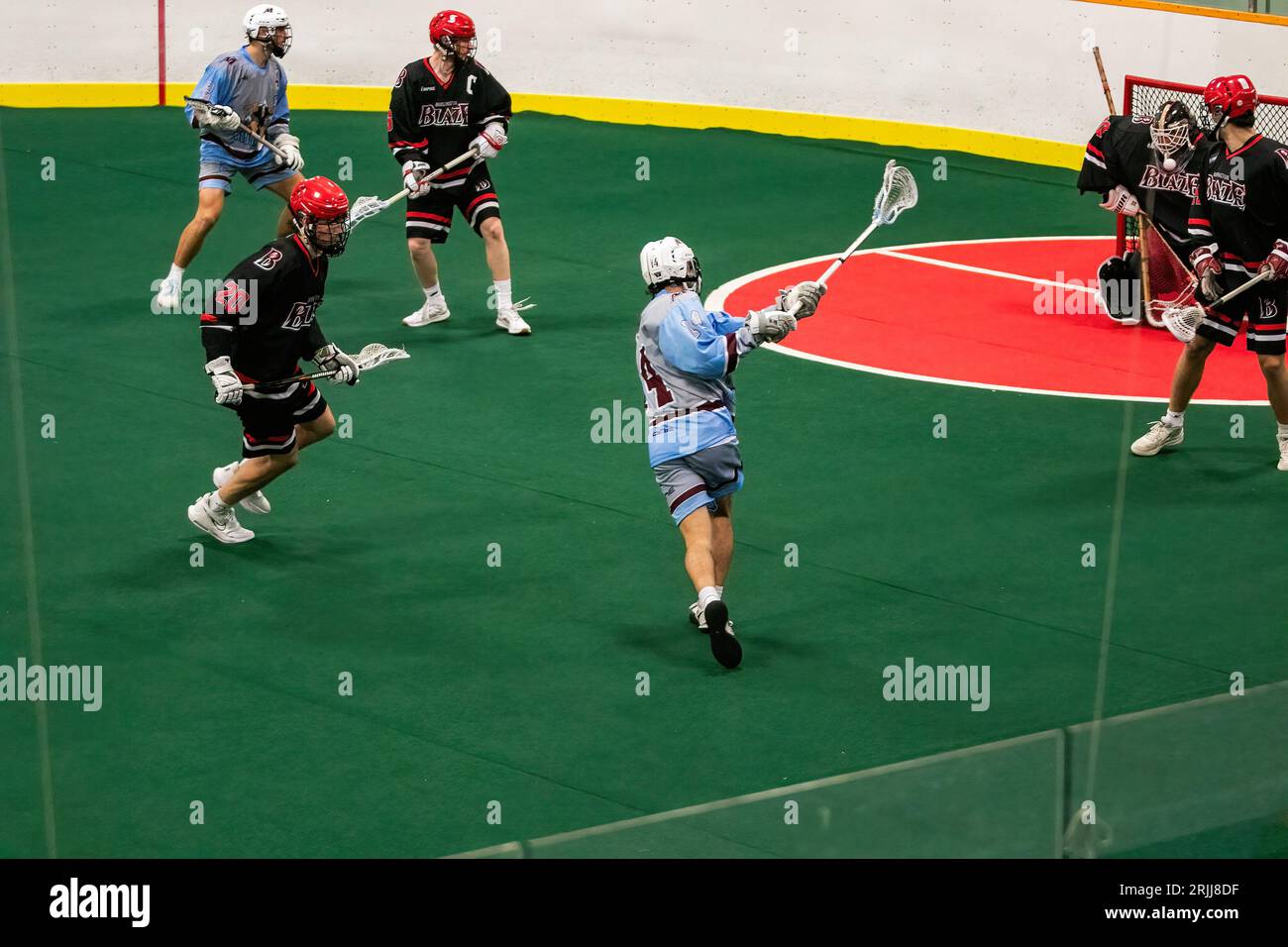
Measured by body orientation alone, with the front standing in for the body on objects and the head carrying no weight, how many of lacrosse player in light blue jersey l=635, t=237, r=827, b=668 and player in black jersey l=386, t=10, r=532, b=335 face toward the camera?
1

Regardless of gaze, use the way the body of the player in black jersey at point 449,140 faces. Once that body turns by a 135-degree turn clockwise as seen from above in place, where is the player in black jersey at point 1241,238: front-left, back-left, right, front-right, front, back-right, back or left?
back

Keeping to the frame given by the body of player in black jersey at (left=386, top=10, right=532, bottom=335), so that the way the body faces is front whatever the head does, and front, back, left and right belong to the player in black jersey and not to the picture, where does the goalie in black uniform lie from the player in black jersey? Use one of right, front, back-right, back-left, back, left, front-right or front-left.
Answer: left

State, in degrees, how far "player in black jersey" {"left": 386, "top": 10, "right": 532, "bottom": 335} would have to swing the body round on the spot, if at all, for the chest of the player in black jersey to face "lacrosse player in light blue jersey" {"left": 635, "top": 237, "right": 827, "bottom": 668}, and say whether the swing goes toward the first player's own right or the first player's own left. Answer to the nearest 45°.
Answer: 0° — they already face them

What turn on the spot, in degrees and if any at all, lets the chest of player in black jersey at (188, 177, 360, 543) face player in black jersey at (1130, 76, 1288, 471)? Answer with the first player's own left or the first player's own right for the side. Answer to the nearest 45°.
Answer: approximately 45° to the first player's own left

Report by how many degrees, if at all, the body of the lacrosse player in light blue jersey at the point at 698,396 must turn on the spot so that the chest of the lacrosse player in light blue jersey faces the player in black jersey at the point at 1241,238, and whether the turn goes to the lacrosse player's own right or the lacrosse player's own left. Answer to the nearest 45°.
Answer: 0° — they already face them

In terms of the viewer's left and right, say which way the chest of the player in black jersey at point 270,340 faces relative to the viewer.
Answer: facing the viewer and to the right of the viewer

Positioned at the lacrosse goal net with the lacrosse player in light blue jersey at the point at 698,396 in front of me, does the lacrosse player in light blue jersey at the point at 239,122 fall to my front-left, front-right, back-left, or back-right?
front-right

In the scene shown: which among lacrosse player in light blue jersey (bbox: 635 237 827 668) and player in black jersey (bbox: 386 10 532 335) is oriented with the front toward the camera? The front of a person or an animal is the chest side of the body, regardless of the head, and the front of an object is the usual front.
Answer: the player in black jersey

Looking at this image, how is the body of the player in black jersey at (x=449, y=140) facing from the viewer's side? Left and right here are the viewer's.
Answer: facing the viewer

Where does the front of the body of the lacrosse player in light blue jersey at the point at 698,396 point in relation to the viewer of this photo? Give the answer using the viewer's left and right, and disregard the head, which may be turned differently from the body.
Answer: facing away from the viewer and to the right of the viewer

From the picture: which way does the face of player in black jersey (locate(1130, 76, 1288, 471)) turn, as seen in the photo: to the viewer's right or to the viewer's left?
to the viewer's left

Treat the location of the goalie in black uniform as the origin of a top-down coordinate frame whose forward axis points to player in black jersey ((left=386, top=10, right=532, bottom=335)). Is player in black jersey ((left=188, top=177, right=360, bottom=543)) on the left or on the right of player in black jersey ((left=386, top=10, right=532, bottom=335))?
left

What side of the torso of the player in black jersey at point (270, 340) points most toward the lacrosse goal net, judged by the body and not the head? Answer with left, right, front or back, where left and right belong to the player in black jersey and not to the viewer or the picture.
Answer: left
